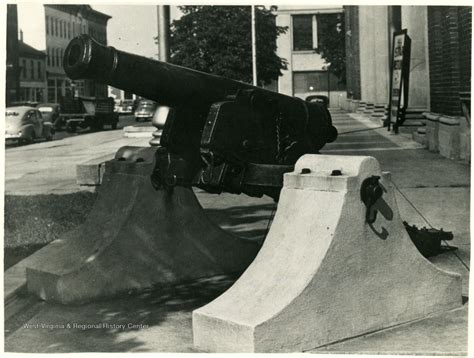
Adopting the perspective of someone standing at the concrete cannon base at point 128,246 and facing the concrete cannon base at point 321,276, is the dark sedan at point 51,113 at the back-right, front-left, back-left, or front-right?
back-left

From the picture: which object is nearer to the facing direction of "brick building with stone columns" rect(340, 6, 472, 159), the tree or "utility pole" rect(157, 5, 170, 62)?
the utility pole

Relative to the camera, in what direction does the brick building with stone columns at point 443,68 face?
facing the viewer and to the left of the viewer

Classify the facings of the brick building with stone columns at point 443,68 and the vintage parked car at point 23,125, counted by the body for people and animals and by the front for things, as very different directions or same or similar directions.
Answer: very different directions
